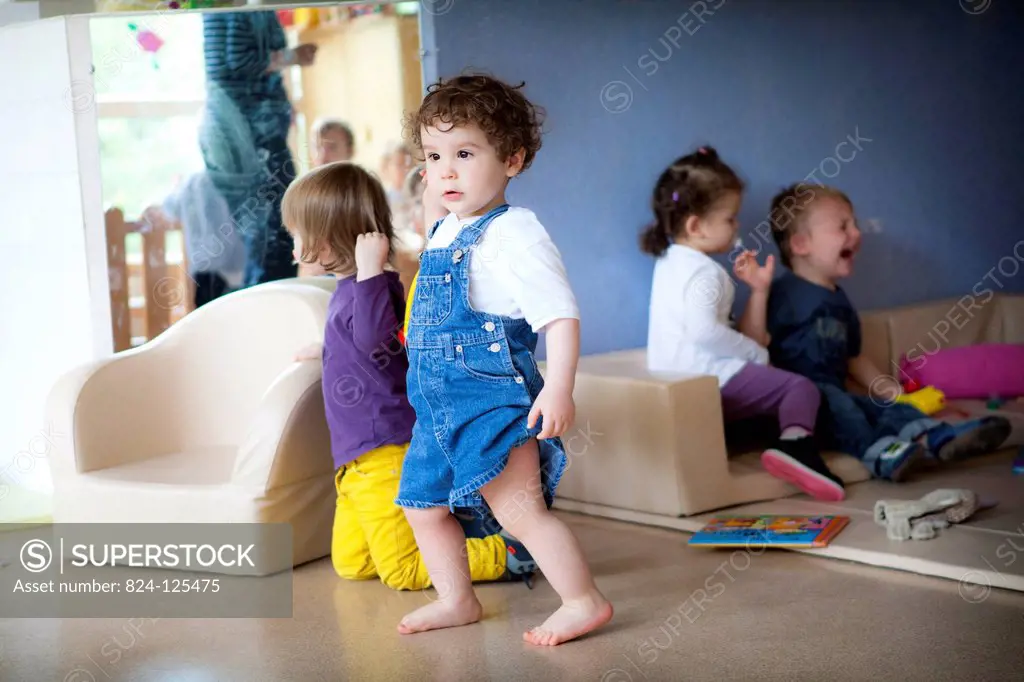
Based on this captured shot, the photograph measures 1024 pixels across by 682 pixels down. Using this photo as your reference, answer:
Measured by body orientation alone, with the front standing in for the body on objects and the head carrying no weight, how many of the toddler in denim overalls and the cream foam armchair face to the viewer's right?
0

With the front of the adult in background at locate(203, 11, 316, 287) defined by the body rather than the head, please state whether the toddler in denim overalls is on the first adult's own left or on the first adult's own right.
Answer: on the first adult's own right

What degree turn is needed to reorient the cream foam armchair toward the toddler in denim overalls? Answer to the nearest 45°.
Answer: approximately 90° to its left

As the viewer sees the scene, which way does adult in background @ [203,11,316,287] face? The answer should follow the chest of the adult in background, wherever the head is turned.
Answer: to the viewer's right

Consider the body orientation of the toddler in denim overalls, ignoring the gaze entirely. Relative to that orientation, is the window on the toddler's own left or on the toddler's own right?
on the toddler's own right

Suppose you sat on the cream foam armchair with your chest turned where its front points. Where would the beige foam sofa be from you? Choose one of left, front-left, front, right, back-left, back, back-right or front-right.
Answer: back-left
